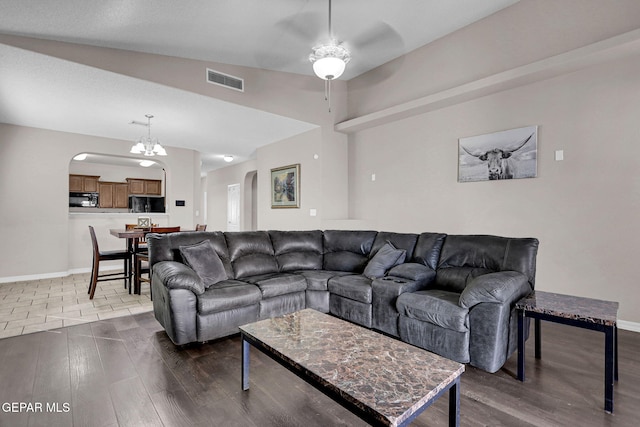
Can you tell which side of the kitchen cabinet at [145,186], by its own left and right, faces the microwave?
right

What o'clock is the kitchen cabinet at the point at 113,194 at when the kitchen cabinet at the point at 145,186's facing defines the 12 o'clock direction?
the kitchen cabinet at the point at 113,194 is roughly at 3 o'clock from the kitchen cabinet at the point at 145,186.

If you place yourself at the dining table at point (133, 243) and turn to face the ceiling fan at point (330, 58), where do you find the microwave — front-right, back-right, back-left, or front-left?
back-left

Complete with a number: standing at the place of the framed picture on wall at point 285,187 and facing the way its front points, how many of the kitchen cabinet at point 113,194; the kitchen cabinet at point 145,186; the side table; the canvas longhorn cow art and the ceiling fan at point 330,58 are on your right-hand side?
2

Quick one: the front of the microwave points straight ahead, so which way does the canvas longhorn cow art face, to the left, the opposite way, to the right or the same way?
to the right

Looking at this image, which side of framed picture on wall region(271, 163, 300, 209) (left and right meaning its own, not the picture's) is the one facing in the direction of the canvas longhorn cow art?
left

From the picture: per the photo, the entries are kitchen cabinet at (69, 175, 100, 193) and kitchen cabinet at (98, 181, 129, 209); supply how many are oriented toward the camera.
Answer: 2

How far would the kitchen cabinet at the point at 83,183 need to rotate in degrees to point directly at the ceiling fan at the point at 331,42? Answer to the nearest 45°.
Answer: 0° — it already faces it

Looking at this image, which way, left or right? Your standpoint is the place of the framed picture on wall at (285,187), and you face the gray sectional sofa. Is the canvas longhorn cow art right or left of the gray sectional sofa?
left

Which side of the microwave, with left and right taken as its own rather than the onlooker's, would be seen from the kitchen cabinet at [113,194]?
left

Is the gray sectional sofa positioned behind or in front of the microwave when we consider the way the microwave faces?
in front

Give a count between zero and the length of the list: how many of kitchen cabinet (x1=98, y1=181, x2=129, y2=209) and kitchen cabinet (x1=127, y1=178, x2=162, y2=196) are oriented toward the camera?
2

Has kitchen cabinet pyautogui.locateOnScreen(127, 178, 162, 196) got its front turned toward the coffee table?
yes
